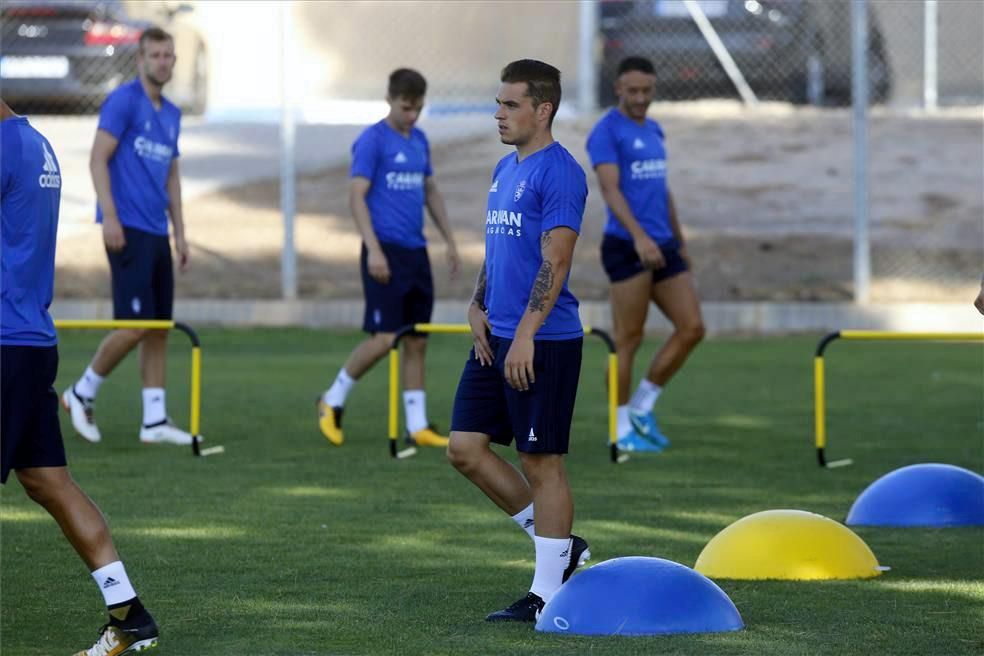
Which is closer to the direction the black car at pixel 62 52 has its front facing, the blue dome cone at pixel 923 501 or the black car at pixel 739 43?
the black car

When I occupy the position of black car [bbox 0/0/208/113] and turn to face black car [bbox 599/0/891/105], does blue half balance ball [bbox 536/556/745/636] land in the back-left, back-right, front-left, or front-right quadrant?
front-right

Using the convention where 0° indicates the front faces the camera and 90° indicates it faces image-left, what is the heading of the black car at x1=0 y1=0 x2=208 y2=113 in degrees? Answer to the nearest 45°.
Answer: approximately 225°

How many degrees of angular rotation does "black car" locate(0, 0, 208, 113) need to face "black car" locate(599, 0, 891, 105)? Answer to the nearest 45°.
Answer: approximately 45° to its right

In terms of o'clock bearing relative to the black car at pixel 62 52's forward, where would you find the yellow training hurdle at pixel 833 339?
The yellow training hurdle is roughly at 4 o'clock from the black car.

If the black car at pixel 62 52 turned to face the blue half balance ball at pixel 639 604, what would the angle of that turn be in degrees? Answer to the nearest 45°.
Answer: approximately 135° to its right

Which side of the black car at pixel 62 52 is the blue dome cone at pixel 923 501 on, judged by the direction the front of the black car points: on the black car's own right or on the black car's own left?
on the black car's own right

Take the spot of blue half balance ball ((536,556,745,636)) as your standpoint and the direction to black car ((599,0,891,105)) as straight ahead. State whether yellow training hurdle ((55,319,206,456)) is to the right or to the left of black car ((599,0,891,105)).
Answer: left

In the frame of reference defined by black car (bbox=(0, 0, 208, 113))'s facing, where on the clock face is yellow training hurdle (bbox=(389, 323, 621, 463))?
The yellow training hurdle is roughly at 4 o'clock from the black car.

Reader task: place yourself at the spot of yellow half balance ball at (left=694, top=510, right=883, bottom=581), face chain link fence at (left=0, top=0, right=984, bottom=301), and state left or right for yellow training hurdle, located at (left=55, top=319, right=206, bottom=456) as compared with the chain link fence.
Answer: left

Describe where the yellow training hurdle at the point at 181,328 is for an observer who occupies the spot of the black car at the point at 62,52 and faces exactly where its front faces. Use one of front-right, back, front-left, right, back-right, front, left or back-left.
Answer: back-right

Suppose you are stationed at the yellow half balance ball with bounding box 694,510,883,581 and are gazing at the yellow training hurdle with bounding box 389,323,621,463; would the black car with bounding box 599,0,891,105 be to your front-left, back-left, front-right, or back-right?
front-right

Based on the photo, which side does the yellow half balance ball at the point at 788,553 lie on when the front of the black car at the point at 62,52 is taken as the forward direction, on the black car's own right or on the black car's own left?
on the black car's own right
